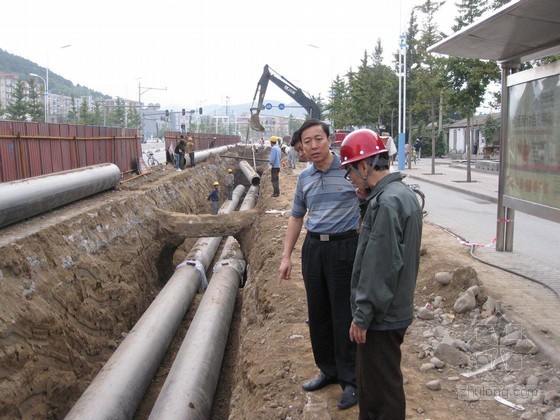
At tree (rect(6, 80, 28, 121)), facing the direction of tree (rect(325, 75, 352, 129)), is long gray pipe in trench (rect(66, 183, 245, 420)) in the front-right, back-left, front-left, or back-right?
front-right

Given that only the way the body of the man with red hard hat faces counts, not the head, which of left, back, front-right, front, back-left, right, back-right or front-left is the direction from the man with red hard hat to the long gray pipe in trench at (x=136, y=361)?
front-right

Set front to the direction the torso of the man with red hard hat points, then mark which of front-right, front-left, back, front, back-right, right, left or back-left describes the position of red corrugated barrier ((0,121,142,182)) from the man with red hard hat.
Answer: front-right

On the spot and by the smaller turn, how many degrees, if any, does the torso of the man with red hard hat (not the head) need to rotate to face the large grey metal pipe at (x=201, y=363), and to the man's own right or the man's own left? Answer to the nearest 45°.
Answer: approximately 45° to the man's own right

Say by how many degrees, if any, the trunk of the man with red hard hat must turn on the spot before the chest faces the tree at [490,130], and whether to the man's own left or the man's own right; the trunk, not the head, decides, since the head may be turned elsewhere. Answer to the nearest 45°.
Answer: approximately 90° to the man's own right

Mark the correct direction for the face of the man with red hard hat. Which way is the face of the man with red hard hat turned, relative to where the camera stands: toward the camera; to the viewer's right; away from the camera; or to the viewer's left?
to the viewer's left

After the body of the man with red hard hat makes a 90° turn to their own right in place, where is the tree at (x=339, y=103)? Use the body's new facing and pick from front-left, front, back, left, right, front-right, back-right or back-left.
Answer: front

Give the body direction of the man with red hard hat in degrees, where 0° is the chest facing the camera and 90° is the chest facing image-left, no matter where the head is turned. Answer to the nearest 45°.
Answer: approximately 90°

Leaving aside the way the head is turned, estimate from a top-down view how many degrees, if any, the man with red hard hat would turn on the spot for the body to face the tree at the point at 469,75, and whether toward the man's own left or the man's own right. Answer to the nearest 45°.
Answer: approximately 90° to the man's own right

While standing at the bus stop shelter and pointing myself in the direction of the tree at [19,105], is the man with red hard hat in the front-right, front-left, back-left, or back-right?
back-left

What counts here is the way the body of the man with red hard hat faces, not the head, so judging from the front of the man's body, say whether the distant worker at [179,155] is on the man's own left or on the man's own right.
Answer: on the man's own right

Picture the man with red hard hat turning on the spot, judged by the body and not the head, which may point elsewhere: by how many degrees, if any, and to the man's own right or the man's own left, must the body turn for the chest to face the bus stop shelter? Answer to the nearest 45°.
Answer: approximately 90° to the man's own right
